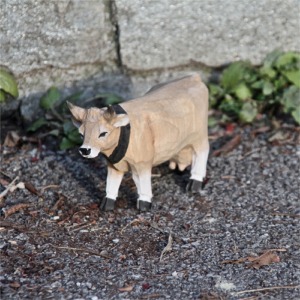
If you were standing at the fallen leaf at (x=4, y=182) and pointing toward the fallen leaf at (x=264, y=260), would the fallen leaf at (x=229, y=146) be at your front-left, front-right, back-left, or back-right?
front-left

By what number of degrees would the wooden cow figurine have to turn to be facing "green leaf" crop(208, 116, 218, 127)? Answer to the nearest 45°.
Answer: approximately 180°

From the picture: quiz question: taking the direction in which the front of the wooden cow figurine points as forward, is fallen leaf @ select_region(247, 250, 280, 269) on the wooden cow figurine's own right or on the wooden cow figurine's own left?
on the wooden cow figurine's own left

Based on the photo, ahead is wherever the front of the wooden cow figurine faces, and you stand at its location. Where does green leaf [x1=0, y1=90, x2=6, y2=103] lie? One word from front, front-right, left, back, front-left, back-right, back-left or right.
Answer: right

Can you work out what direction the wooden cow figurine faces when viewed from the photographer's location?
facing the viewer and to the left of the viewer

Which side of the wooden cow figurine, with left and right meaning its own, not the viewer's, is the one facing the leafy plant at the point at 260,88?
back

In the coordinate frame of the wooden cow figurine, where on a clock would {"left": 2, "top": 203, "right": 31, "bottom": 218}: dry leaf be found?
The dry leaf is roughly at 1 o'clock from the wooden cow figurine.

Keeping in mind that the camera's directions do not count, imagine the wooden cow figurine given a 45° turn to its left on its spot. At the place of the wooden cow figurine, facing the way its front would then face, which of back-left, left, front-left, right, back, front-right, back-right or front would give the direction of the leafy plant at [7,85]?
back-right

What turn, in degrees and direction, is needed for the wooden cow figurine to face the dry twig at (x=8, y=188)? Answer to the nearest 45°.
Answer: approximately 45° to its right

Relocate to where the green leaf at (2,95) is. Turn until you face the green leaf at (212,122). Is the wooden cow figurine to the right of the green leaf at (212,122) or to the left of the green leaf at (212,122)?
right

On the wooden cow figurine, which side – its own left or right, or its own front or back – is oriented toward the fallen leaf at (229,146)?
back

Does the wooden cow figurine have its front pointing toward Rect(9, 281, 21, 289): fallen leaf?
yes

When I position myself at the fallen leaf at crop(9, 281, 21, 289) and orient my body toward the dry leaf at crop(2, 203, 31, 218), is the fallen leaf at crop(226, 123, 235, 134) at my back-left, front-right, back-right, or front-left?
front-right

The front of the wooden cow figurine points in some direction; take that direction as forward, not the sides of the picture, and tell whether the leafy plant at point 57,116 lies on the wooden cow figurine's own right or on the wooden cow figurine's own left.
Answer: on the wooden cow figurine's own right

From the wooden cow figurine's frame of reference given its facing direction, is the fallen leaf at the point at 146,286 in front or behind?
in front

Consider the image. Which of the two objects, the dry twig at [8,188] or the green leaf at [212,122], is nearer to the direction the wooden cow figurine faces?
the dry twig

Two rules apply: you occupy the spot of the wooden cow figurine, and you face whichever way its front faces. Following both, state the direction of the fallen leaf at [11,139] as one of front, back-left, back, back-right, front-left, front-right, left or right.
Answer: right
